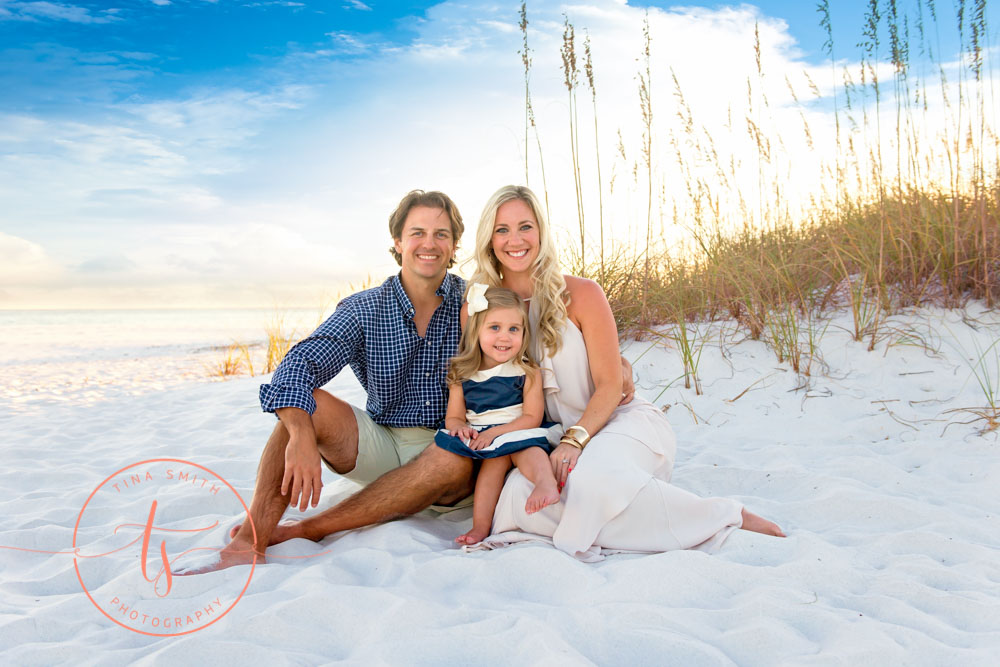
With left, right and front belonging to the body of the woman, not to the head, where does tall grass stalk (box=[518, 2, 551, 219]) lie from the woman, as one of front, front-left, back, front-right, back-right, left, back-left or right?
back-right

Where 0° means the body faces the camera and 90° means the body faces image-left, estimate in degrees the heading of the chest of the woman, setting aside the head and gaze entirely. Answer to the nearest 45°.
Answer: approximately 45°

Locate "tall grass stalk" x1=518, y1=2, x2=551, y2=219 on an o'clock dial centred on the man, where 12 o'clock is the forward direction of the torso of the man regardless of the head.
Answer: The tall grass stalk is roughly at 7 o'clock from the man.

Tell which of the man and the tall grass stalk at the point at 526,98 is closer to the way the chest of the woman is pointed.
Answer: the man

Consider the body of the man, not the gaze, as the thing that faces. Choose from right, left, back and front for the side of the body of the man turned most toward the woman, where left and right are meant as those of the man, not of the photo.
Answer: left
